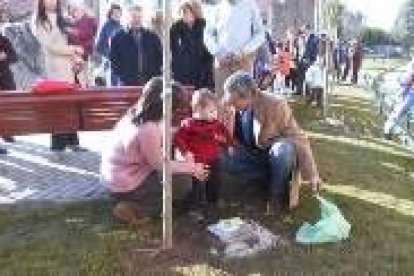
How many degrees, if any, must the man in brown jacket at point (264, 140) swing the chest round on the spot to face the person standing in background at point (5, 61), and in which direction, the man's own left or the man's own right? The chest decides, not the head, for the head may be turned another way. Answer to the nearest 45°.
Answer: approximately 90° to the man's own right

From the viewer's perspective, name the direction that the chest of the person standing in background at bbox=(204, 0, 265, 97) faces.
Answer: toward the camera

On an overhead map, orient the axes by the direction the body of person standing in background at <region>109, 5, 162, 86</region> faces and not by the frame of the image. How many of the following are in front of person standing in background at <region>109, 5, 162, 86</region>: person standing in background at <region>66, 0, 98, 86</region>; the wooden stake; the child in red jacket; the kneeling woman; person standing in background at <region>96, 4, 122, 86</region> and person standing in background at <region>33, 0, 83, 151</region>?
3

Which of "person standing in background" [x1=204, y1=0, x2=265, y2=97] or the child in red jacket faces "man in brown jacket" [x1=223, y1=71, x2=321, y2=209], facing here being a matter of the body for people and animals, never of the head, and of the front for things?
the person standing in background

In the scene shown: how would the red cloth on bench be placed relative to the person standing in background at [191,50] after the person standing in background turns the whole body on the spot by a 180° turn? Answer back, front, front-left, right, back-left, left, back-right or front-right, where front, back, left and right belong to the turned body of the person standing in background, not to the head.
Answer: back-left

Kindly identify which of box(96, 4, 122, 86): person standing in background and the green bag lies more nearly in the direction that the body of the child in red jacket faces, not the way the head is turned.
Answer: the green bag

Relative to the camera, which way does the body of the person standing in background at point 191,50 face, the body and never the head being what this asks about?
toward the camera

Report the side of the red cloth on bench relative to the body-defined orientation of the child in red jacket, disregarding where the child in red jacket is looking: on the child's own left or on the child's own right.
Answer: on the child's own right

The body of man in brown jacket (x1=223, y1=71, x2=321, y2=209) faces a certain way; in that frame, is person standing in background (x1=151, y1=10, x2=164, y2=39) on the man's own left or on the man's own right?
on the man's own right

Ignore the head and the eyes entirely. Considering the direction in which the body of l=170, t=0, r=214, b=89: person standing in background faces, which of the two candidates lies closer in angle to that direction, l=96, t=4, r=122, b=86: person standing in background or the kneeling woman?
the kneeling woman

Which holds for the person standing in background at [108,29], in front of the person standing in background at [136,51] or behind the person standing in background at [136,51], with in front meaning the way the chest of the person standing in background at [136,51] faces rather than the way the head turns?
behind
